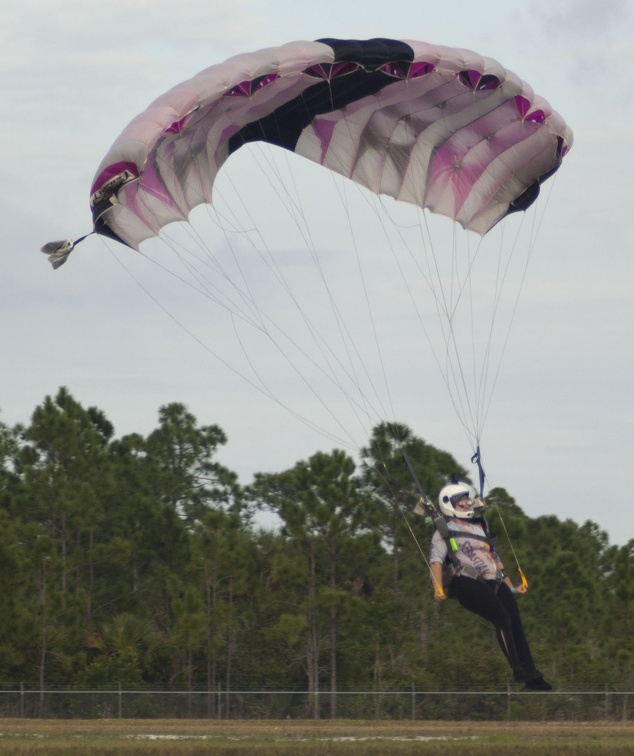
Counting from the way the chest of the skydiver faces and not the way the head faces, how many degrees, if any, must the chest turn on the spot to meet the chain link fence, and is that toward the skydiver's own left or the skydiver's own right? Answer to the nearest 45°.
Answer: approximately 135° to the skydiver's own left

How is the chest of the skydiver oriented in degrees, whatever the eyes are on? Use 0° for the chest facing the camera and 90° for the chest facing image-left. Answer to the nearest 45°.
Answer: approximately 315°
